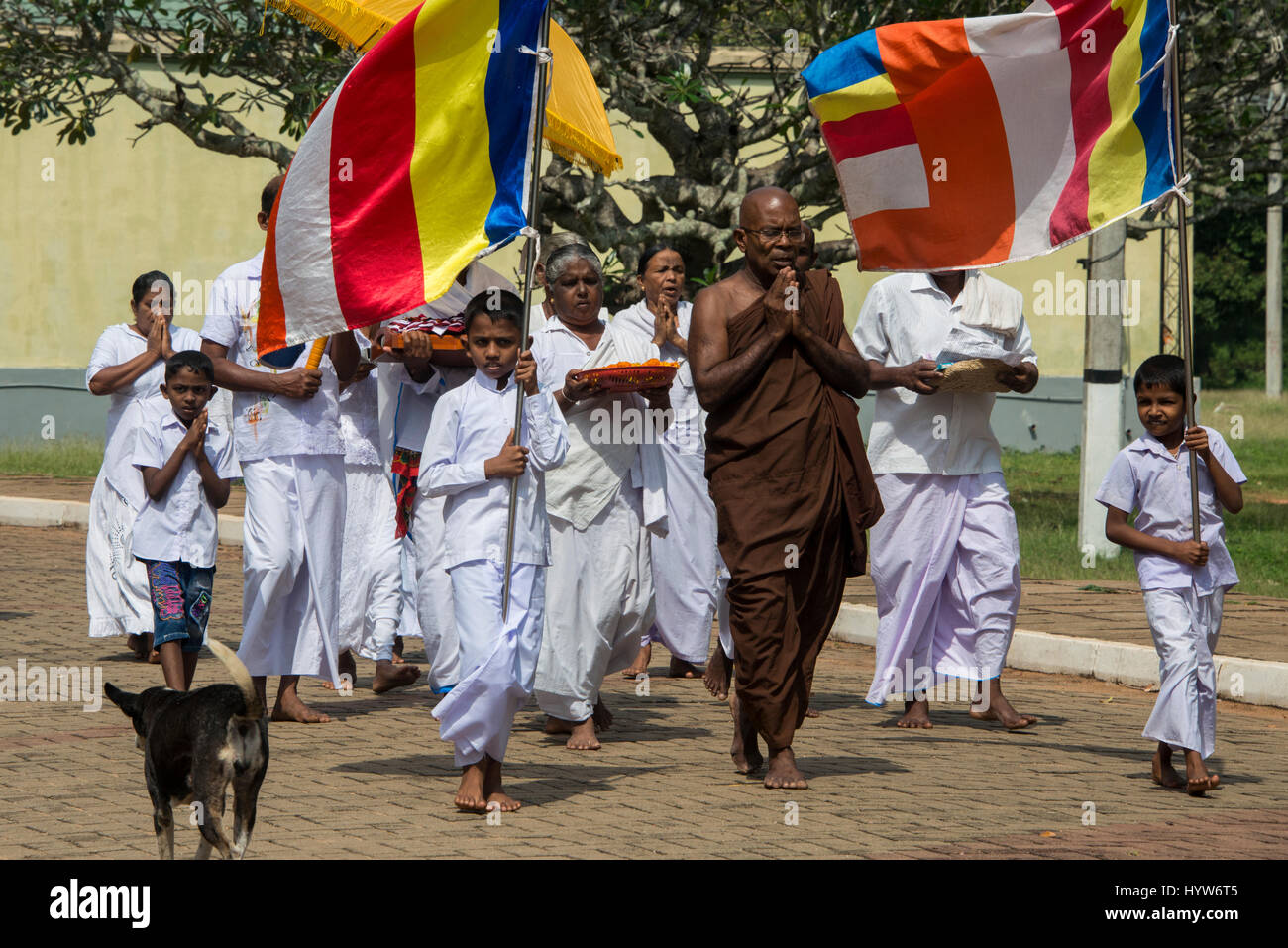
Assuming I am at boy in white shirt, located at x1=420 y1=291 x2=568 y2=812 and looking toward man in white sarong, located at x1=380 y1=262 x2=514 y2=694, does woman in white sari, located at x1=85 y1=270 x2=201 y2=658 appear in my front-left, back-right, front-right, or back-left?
front-left

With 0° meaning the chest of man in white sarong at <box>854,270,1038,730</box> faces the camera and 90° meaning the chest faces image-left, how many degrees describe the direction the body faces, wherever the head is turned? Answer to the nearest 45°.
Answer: approximately 0°

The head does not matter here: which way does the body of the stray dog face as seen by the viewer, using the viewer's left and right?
facing away from the viewer and to the left of the viewer

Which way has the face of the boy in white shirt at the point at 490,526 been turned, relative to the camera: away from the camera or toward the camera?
toward the camera

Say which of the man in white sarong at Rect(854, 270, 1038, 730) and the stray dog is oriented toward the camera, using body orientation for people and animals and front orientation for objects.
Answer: the man in white sarong

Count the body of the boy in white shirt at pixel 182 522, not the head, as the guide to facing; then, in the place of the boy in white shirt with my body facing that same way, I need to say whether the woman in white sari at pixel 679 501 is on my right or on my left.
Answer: on my left

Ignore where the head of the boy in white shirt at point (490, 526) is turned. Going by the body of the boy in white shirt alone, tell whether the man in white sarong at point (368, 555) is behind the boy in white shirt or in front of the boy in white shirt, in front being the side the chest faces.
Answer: behind

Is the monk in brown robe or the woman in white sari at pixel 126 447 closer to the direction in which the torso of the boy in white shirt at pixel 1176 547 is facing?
the monk in brown robe

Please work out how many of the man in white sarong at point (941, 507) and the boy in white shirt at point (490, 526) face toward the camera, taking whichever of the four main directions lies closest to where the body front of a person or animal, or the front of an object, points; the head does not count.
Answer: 2

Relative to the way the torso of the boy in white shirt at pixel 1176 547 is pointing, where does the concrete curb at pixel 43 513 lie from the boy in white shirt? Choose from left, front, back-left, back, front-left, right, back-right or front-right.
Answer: back-right

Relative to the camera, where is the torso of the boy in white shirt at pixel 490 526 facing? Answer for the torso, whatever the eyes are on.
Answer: toward the camera

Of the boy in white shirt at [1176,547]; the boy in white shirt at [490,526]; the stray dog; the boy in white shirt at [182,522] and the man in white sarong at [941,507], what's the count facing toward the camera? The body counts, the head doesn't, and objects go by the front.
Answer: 4

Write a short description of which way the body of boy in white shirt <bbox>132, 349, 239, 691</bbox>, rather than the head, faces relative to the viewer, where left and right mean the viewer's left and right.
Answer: facing the viewer

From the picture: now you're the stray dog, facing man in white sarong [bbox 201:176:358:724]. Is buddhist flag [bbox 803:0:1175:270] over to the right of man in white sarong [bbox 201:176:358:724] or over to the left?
right

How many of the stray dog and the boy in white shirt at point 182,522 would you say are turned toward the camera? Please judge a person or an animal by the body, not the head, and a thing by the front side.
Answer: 1

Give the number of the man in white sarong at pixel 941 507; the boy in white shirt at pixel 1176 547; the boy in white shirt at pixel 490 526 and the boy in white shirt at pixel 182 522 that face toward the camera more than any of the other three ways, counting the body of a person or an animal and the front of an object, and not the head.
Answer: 4

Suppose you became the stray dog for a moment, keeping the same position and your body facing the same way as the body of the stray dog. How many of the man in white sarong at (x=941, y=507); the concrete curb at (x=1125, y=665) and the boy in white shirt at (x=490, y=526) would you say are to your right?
3

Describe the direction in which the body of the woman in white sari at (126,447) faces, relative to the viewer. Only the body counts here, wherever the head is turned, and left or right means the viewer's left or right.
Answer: facing the viewer and to the right of the viewer

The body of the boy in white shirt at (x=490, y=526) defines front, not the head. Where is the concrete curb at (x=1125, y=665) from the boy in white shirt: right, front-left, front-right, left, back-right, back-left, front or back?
back-left

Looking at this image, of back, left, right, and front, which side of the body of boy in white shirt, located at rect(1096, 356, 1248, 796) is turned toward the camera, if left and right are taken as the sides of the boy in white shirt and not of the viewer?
front

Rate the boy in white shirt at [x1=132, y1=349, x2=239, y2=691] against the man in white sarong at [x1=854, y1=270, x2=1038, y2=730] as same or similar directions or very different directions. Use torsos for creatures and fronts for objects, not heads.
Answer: same or similar directions
